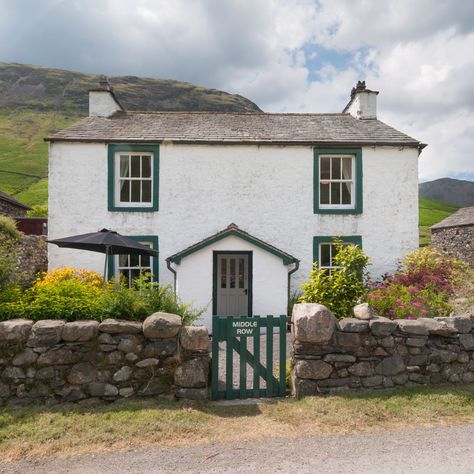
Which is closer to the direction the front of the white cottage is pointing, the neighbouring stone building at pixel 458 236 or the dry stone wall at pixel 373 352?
the dry stone wall

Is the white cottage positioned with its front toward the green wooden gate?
yes

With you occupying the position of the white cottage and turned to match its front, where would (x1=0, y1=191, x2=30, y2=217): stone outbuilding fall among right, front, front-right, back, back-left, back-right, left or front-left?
back-right

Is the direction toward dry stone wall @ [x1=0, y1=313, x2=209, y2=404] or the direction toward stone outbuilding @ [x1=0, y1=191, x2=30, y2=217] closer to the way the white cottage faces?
the dry stone wall

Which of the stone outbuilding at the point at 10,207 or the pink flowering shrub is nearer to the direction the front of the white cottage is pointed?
the pink flowering shrub

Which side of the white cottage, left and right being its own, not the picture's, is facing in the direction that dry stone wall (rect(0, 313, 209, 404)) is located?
front

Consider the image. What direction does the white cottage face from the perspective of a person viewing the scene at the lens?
facing the viewer

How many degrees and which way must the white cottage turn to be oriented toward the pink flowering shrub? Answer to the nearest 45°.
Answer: approximately 45° to its left

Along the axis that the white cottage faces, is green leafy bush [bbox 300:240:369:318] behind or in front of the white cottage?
in front

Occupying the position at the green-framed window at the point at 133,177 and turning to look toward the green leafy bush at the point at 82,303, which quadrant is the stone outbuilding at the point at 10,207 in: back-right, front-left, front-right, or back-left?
back-right

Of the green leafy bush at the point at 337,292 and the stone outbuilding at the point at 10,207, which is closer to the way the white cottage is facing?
the green leafy bush
